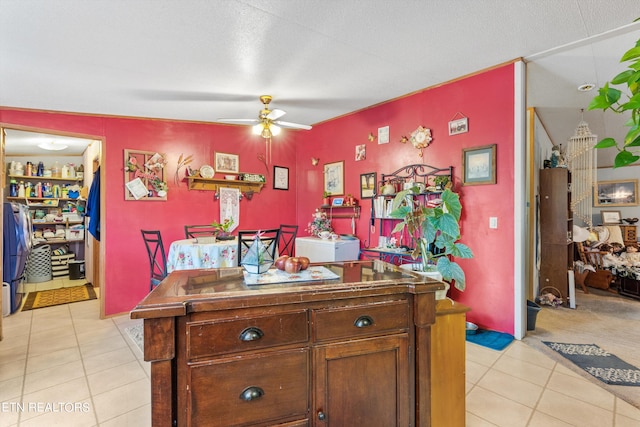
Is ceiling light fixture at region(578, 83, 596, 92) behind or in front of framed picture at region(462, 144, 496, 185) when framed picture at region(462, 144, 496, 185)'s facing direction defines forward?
behind

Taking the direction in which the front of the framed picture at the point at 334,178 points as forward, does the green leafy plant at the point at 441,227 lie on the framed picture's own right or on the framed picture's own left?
on the framed picture's own left

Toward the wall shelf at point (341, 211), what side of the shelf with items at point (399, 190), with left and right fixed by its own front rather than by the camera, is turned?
right

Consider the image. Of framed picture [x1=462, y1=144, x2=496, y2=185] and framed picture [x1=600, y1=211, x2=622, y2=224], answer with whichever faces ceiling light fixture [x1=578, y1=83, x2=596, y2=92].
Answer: framed picture [x1=600, y1=211, x2=622, y2=224]

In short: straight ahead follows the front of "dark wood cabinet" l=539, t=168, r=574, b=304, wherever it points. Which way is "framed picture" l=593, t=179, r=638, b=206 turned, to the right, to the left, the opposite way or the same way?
to the right

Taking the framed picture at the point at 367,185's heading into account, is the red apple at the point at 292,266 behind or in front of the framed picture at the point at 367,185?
in front

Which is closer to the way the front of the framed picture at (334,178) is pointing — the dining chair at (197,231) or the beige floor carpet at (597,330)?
the dining chair

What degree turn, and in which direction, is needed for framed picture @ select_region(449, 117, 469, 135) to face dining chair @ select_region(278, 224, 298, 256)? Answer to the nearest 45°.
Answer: approximately 45° to its right

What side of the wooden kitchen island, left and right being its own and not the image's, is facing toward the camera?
front

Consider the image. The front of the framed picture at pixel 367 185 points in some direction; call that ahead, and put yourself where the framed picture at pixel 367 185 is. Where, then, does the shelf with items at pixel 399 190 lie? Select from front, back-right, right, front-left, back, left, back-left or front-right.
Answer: left

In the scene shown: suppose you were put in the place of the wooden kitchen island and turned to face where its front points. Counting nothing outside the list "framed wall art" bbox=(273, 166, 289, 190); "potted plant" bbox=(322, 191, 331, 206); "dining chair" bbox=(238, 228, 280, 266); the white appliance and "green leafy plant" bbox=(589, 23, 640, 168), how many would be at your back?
4

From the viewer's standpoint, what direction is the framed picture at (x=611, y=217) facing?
toward the camera

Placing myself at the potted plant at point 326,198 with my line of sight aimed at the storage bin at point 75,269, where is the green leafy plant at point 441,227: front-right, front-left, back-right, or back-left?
back-left

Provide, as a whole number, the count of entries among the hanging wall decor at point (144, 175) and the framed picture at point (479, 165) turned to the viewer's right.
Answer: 0

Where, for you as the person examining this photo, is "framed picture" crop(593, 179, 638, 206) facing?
facing the viewer

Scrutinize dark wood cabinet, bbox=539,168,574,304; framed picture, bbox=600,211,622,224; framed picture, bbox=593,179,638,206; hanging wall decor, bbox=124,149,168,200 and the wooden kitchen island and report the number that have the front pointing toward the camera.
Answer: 4

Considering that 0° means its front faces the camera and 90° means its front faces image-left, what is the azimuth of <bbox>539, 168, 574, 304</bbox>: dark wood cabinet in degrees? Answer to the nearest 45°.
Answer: approximately 270°

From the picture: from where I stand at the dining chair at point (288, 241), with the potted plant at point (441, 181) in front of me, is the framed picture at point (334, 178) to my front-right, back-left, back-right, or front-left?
front-left
